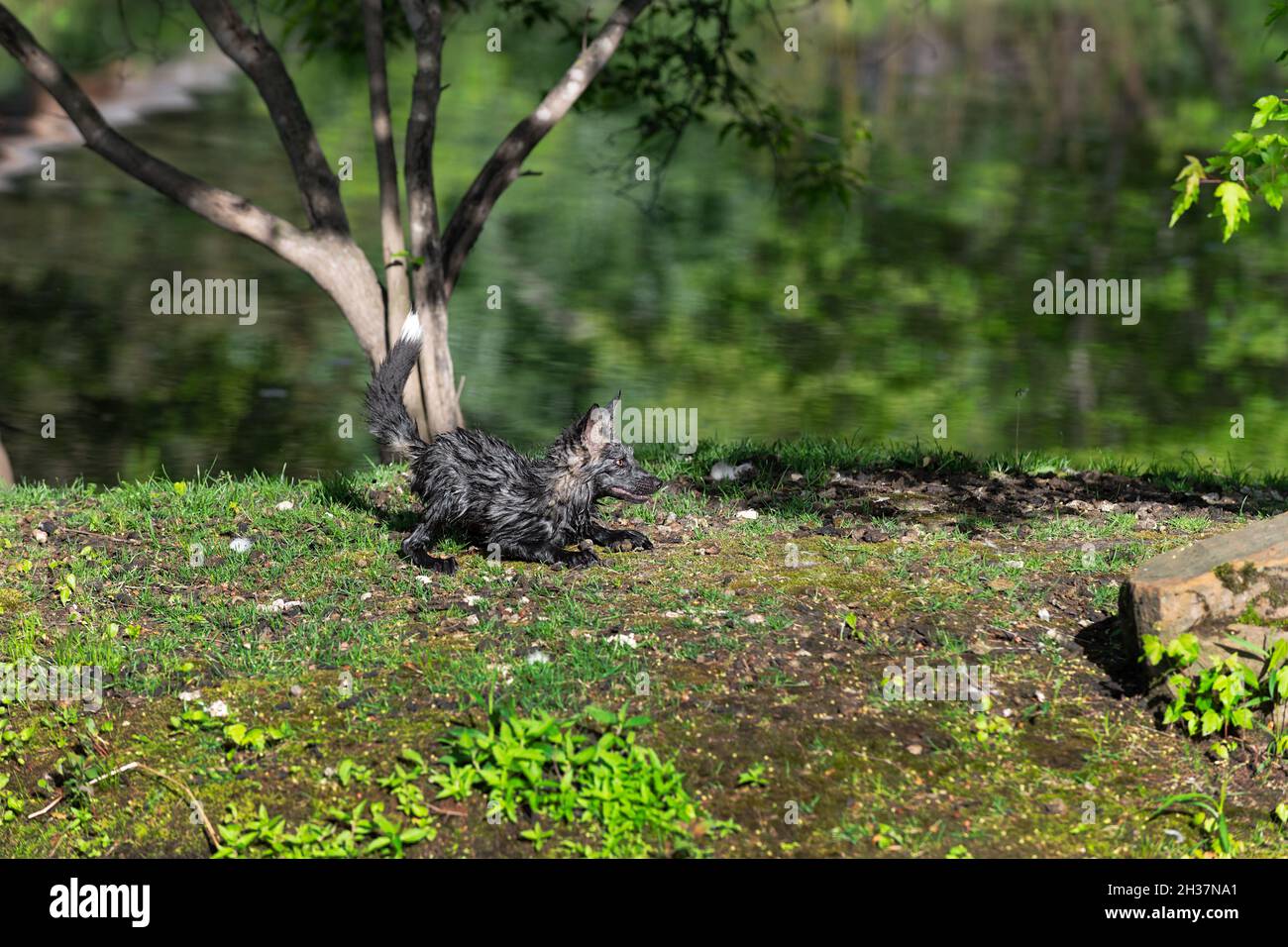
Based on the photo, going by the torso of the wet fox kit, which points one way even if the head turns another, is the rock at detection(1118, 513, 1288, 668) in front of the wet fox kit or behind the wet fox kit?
in front

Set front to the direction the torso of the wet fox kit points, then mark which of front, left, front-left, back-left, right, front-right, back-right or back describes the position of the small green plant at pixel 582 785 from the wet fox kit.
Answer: right

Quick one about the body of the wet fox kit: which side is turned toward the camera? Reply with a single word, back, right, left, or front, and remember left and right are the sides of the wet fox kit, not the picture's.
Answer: right

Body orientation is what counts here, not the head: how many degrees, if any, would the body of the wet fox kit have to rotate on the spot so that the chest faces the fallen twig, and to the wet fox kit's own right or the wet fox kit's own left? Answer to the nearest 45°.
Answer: approximately 135° to the wet fox kit's own right

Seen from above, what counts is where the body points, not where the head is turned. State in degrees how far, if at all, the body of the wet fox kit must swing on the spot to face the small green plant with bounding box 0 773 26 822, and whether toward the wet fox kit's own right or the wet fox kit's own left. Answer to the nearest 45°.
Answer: approximately 135° to the wet fox kit's own right

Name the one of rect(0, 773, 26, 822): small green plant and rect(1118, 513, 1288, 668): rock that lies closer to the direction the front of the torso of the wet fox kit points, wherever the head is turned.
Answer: the rock

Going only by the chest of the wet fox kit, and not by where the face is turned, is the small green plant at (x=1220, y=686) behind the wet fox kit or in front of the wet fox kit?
in front

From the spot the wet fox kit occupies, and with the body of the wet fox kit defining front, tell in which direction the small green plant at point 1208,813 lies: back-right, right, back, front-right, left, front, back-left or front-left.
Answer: front-right

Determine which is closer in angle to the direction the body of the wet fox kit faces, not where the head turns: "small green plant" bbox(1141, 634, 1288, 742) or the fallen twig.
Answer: the small green plant
